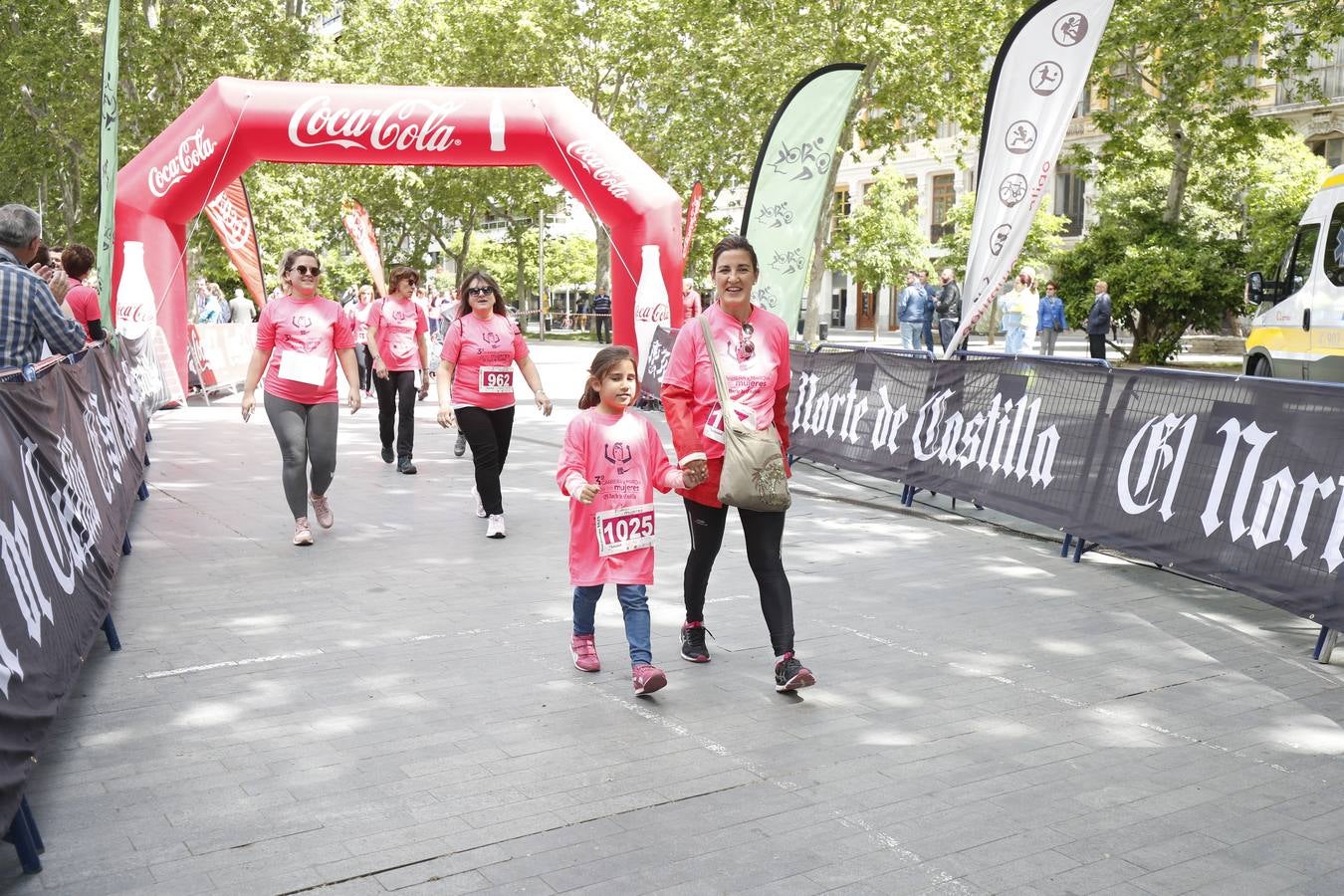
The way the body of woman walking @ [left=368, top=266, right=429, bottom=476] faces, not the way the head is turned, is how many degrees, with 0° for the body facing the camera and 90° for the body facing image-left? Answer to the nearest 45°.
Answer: approximately 0°

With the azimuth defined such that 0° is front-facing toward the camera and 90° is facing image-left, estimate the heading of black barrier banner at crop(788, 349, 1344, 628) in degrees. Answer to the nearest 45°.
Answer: approximately 45°

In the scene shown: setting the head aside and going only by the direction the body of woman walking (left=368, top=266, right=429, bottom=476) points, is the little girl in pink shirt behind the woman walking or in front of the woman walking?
in front

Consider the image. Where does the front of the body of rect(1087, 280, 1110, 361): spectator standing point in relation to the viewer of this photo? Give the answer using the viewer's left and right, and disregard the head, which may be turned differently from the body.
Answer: facing to the left of the viewer

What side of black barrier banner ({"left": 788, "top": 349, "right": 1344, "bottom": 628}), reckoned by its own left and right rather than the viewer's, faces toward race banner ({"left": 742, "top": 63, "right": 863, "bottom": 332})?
right

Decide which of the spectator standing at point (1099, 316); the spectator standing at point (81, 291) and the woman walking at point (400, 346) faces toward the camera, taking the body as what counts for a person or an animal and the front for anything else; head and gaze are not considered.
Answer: the woman walking

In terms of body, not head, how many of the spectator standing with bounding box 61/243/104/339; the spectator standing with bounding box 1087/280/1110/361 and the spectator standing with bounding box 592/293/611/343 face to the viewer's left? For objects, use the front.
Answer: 1

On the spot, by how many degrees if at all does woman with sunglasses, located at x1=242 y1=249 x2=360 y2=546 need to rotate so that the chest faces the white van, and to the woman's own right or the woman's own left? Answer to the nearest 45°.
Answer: approximately 90° to the woman's own left

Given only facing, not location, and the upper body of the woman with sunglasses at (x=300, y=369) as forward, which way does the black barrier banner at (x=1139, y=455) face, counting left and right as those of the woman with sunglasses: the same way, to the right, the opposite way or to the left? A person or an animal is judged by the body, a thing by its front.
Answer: to the right

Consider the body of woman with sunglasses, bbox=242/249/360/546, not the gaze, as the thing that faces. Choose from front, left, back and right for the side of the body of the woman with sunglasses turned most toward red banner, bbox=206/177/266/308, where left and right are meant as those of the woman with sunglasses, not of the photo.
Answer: back

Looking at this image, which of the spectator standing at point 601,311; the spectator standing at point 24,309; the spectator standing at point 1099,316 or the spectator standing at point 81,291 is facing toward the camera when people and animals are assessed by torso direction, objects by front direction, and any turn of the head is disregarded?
the spectator standing at point 601,311
